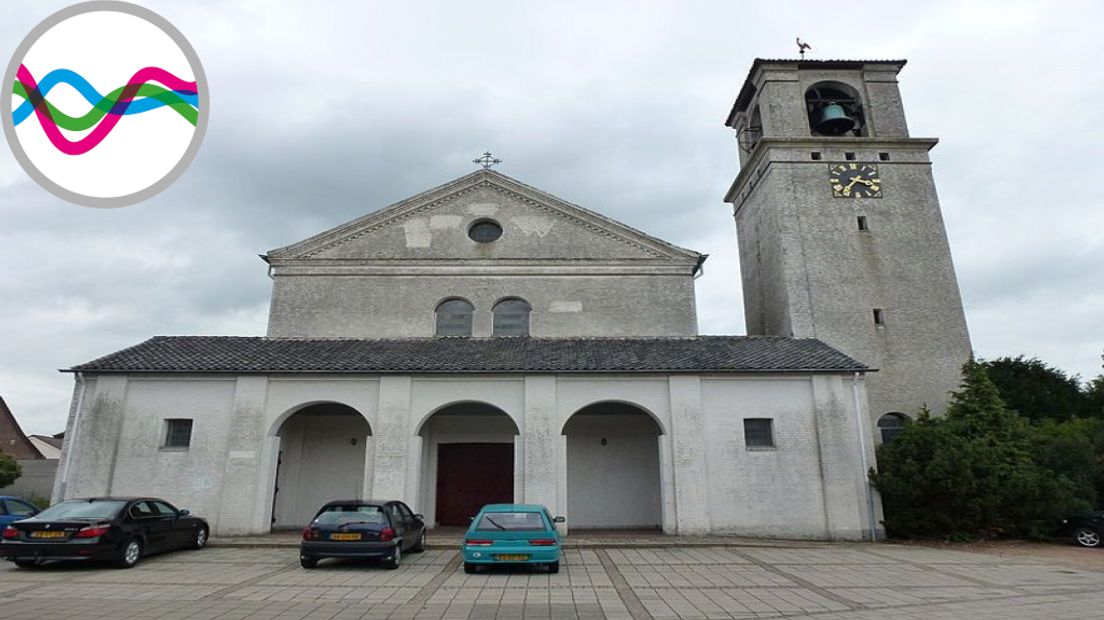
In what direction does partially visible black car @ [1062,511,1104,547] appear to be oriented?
to the viewer's left

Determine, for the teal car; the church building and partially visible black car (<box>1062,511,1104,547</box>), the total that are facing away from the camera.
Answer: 1

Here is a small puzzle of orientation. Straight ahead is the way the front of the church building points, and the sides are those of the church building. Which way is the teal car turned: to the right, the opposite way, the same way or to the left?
the opposite way

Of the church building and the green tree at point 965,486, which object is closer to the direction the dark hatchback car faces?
the church building

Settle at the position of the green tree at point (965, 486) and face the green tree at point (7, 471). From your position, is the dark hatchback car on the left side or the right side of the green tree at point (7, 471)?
left

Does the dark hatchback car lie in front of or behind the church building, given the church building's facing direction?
in front

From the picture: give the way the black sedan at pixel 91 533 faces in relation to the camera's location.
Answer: facing away from the viewer and to the right of the viewer

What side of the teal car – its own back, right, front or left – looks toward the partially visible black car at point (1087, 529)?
right

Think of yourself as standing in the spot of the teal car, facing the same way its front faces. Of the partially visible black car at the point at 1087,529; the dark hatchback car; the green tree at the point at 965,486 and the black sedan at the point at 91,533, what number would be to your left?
2

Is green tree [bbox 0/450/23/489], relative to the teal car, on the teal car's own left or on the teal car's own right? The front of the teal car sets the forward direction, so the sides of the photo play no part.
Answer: on the teal car's own left

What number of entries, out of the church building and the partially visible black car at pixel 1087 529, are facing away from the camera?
0

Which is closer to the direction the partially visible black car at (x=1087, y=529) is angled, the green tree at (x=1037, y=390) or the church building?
the church building

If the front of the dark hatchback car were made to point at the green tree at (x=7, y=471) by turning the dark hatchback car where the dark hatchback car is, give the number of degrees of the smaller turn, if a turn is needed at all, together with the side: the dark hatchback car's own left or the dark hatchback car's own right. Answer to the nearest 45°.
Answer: approximately 90° to the dark hatchback car's own left

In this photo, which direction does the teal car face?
away from the camera

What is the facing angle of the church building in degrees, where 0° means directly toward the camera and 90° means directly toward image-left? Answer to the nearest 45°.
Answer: approximately 0°
